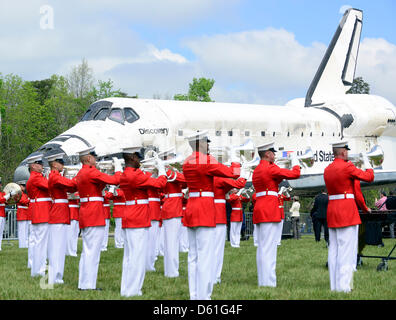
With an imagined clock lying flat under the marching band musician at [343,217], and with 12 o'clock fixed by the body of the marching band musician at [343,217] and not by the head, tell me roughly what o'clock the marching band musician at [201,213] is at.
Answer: the marching band musician at [201,213] is roughly at 6 o'clock from the marching band musician at [343,217].

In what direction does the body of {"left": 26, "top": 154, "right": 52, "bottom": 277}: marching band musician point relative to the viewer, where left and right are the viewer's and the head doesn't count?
facing to the right of the viewer

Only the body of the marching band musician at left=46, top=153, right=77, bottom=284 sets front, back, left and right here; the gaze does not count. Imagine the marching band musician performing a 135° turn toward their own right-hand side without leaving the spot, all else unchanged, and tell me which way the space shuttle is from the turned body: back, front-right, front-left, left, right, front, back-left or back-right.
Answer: back

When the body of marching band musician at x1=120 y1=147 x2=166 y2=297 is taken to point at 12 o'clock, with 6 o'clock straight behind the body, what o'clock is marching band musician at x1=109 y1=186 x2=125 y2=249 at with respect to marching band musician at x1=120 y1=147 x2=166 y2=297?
marching band musician at x1=109 y1=186 x2=125 y2=249 is roughly at 9 o'clock from marching band musician at x1=120 y1=147 x2=166 y2=297.

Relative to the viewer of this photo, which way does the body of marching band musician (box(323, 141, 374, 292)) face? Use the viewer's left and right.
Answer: facing away from the viewer and to the right of the viewer

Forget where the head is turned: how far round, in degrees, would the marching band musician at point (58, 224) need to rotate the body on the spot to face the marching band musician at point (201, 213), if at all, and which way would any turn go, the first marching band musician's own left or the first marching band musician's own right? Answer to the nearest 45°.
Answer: approximately 45° to the first marching band musician's own right

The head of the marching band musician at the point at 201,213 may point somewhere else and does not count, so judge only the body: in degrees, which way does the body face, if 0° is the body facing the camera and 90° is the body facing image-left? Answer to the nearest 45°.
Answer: approximately 225°

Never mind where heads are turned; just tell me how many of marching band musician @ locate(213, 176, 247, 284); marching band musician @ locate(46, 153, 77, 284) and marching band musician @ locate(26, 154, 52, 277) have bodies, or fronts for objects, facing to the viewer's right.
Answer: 3

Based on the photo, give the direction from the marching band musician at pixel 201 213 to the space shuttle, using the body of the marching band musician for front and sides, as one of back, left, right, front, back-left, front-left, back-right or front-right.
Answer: front-left

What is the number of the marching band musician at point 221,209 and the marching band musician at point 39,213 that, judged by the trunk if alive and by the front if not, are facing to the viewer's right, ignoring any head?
2

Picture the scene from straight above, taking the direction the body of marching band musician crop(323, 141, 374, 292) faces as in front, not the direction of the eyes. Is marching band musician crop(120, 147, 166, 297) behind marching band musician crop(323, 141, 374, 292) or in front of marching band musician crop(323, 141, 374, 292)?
behind

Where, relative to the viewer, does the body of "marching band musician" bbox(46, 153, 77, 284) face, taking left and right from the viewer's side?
facing to the right of the viewer

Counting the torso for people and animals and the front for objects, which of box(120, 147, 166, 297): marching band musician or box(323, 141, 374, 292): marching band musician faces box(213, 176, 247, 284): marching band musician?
box(120, 147, 166, 297): marching band musician

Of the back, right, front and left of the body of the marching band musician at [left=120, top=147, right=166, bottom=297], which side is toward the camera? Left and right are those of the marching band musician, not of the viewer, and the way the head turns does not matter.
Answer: right

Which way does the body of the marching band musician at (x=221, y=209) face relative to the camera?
to the viewer's right
